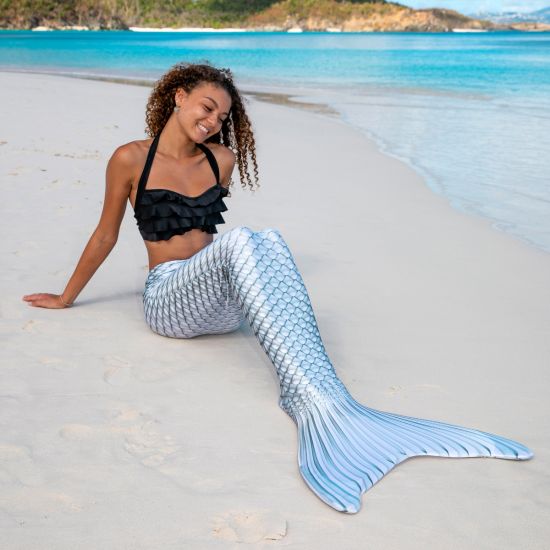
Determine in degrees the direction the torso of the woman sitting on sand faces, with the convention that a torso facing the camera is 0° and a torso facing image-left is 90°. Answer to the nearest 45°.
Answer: approximately 315°
